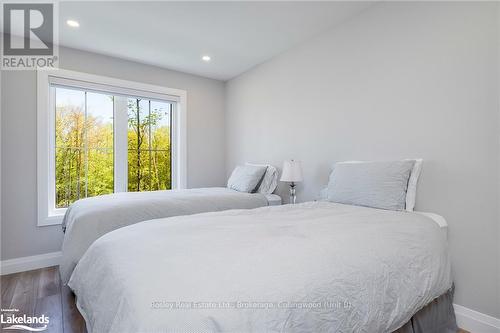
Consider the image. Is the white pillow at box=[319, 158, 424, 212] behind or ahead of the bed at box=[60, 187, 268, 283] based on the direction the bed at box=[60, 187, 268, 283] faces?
behind

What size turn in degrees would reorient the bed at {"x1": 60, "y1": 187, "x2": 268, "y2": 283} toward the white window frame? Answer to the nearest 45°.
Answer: approximately 45° to its right

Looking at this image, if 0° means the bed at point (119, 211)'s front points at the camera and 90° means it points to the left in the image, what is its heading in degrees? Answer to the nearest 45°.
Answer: approximately 90°
